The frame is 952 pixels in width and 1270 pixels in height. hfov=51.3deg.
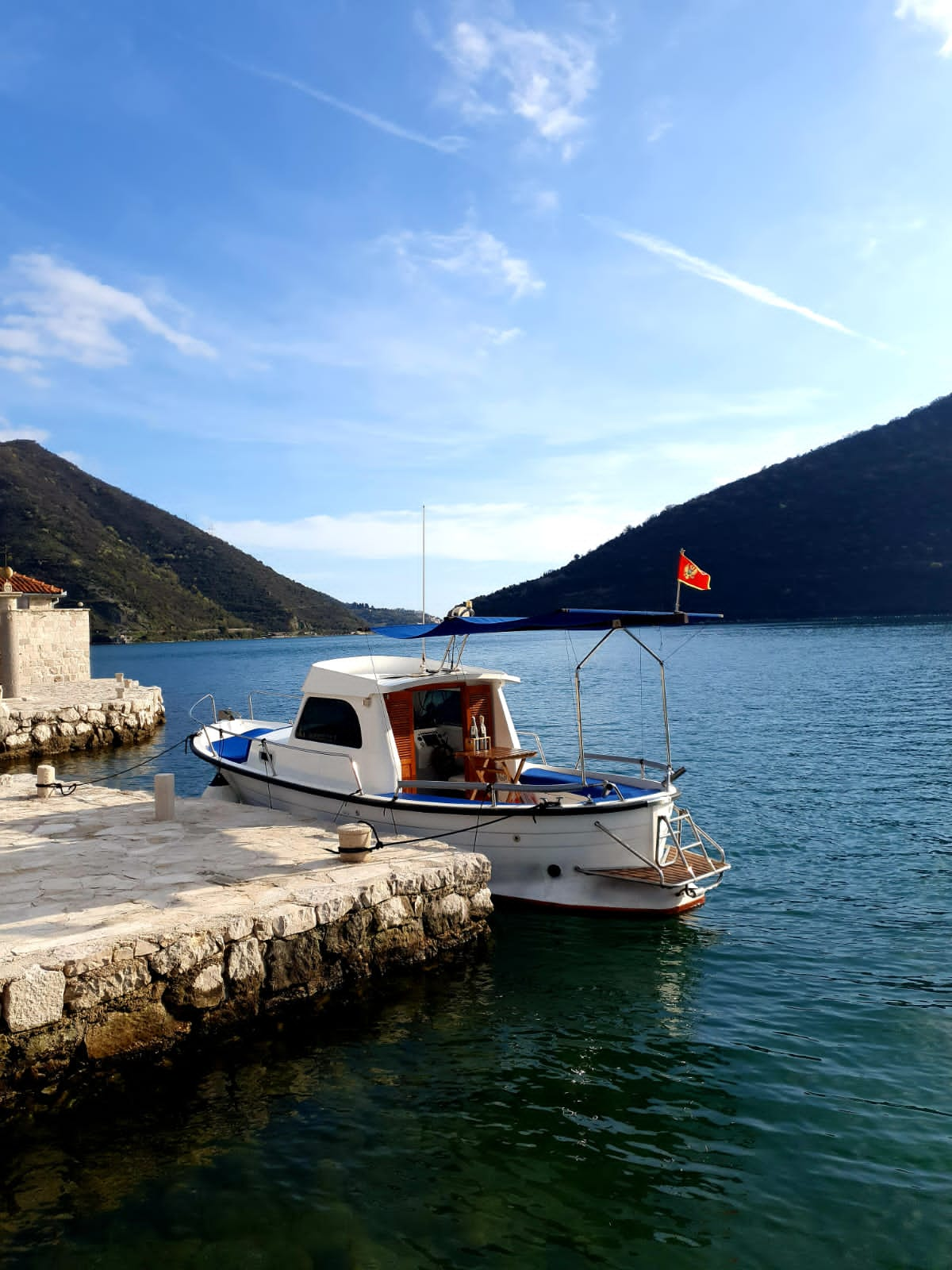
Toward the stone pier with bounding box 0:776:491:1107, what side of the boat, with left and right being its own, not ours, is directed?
left

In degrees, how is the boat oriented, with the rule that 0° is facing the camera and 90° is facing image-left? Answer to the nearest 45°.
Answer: approximately 135°

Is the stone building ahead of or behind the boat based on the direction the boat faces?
ahead

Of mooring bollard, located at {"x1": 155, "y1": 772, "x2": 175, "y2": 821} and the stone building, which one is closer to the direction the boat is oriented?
the stone building

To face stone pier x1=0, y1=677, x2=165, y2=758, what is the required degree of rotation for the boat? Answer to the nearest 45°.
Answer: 0° — it already faces it
